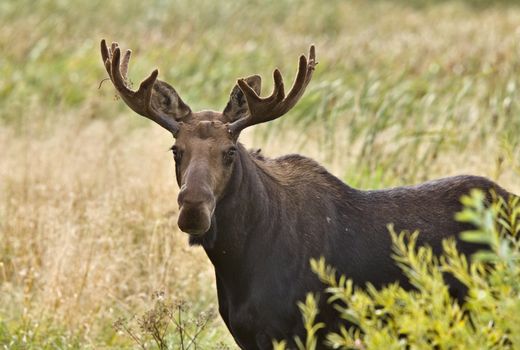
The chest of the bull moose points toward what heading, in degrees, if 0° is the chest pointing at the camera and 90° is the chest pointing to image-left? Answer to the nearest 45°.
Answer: approximately 45°
